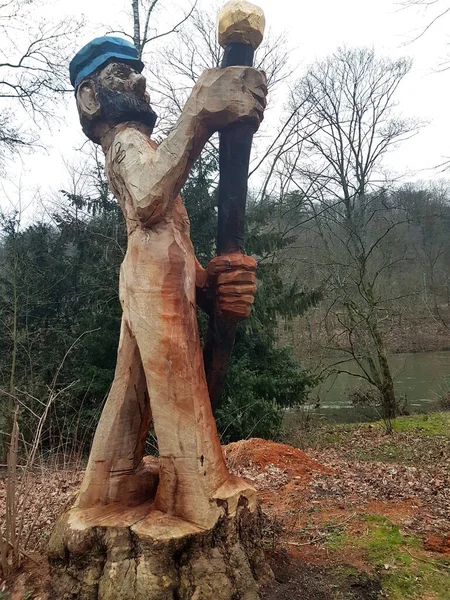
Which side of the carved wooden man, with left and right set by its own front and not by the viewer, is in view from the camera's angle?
right
